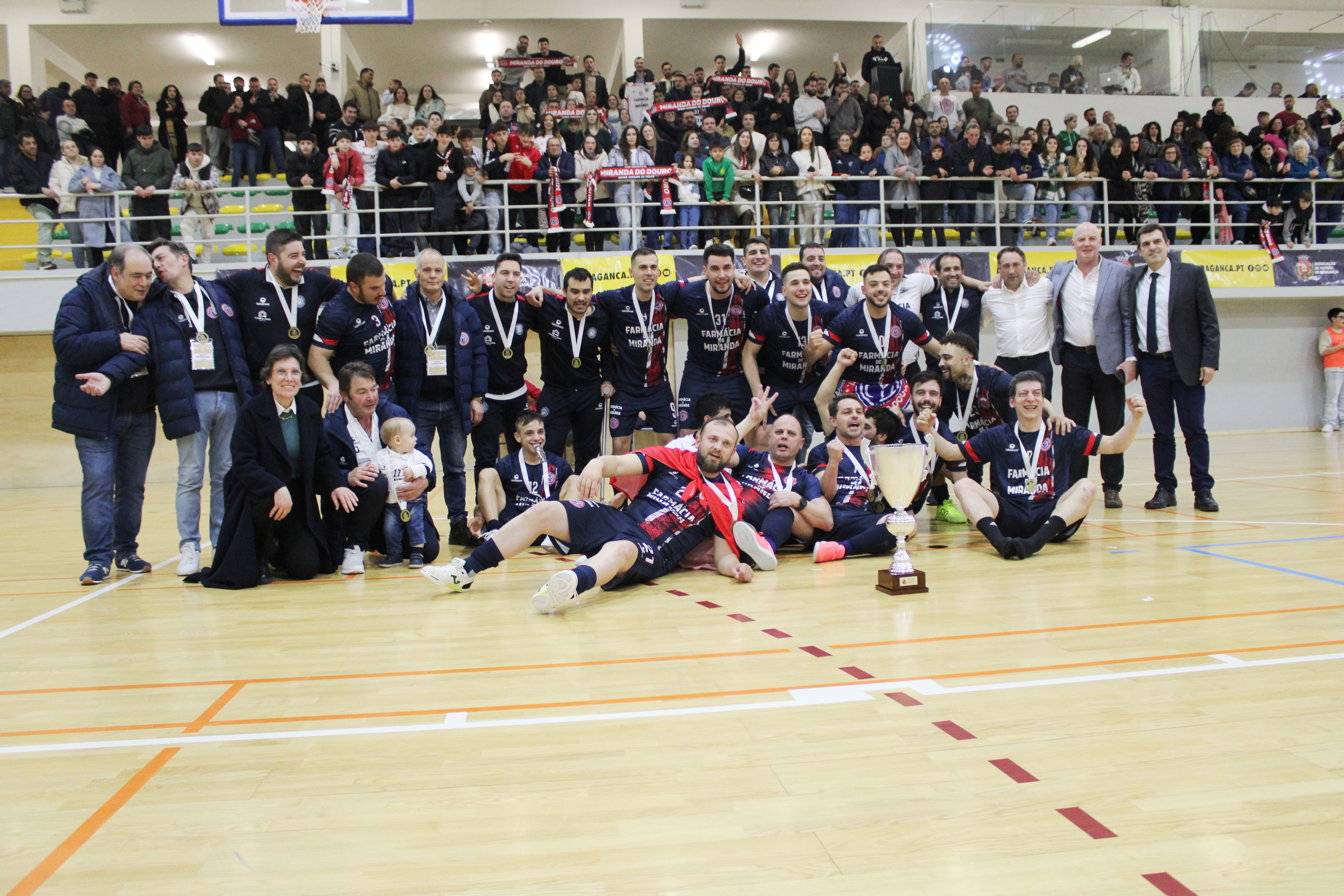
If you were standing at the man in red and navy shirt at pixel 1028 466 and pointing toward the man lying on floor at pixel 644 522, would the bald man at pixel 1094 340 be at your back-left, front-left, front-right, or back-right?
back-right

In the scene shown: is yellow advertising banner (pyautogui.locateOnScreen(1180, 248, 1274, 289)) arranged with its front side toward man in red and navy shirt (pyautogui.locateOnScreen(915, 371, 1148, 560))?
yes

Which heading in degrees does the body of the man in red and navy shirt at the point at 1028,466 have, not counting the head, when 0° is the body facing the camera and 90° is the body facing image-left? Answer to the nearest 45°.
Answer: approximately 0°

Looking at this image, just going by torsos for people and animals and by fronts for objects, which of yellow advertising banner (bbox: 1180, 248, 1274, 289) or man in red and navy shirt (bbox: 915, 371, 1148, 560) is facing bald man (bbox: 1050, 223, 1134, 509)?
the yellow advertising banner

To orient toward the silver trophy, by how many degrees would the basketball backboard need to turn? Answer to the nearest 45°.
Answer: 0° — it already faces it

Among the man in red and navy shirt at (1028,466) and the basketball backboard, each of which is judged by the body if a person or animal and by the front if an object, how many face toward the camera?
2

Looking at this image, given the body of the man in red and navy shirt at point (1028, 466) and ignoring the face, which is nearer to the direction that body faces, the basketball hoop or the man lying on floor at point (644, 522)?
the man lying on floor
